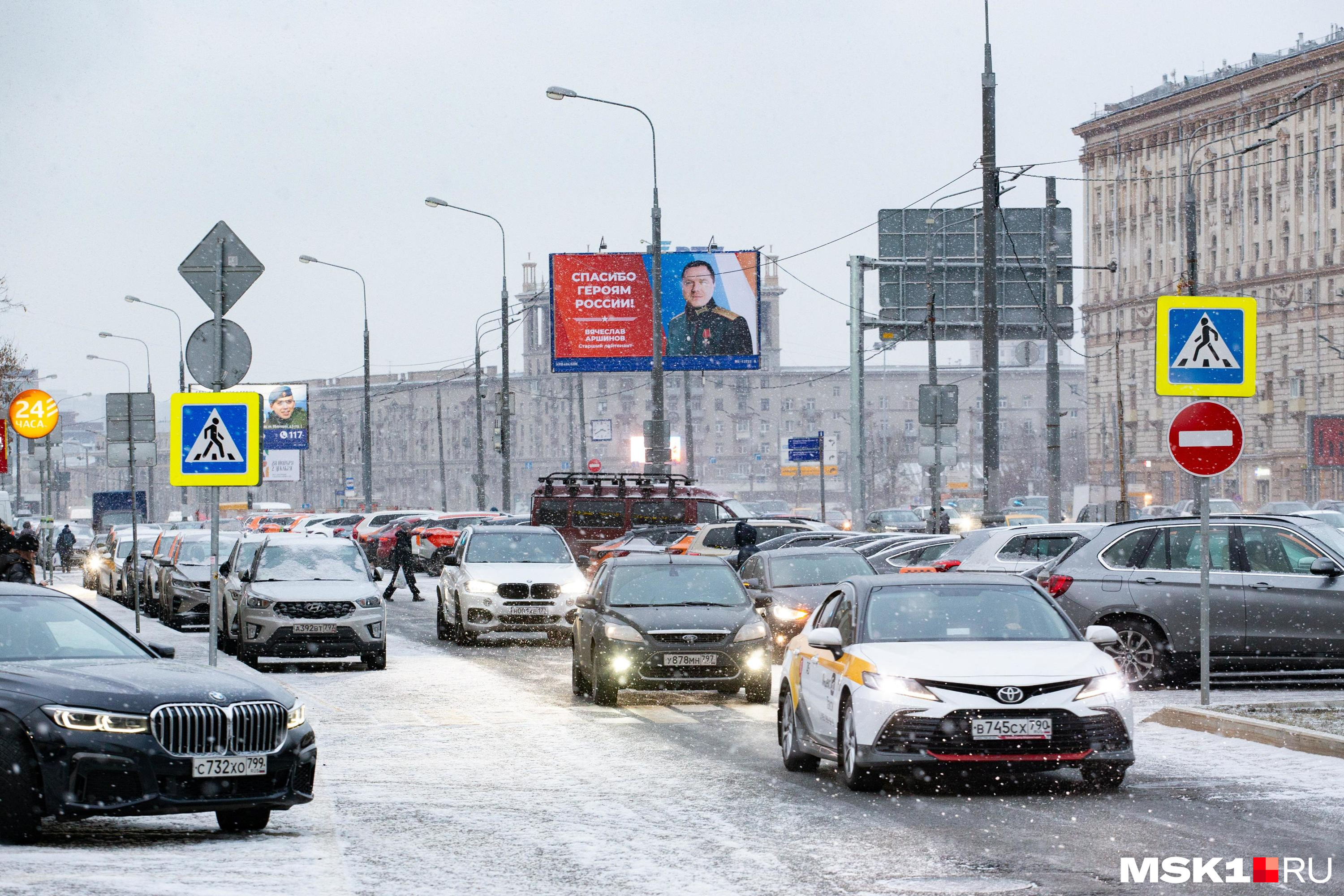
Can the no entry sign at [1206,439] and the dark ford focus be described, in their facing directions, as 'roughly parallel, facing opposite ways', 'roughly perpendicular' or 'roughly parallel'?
roughly parallel

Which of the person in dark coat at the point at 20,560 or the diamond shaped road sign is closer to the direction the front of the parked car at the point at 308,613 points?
the diamond shaped road sign

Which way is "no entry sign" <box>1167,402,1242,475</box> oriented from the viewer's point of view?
toward the camera

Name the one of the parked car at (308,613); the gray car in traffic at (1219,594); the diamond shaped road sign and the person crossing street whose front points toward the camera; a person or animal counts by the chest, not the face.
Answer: the parked car at (308,613)

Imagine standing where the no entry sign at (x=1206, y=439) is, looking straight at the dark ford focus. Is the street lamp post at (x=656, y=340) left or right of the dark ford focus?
right

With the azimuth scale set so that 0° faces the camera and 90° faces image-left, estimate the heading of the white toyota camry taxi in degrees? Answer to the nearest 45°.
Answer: approximately 315°

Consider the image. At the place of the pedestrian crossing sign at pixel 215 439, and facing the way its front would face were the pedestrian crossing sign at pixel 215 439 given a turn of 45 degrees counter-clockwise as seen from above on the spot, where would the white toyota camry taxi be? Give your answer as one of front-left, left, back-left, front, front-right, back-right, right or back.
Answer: front

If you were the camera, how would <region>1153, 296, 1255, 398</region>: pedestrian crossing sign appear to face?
facing the viewer

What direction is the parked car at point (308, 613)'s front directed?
toward the camera

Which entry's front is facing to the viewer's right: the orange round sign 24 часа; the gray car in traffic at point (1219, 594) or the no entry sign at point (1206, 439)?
the gray car in traffic

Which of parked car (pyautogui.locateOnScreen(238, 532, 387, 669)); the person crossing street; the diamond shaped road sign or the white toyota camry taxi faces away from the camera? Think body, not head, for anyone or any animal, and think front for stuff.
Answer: the diamond shaped road sign

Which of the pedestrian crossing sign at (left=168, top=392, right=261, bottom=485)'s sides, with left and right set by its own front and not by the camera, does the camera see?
front

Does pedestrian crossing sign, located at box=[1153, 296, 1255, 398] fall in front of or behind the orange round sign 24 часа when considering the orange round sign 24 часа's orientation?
in front

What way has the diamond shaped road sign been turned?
away from the camera
